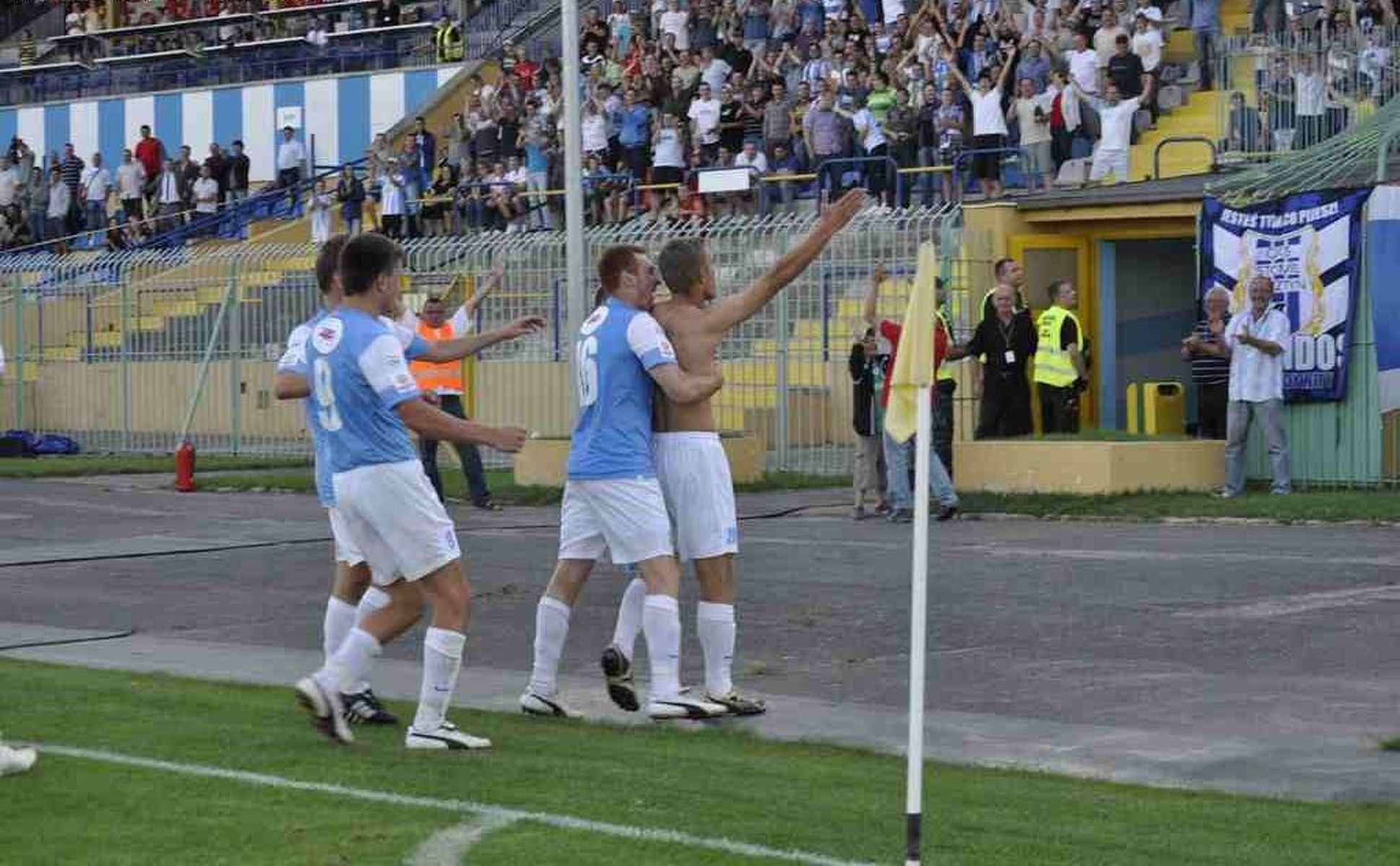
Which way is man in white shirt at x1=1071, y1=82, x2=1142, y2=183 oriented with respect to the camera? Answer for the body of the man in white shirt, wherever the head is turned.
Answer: toward the camera

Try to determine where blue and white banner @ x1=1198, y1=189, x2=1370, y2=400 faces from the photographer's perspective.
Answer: facing the viewer

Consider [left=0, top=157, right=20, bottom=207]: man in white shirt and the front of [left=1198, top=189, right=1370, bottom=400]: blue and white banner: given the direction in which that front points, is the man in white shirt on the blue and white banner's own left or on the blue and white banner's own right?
on the blue and white banner's own right

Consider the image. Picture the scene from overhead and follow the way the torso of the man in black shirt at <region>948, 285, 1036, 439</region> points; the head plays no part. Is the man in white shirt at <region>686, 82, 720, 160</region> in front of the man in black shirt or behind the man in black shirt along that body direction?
behind

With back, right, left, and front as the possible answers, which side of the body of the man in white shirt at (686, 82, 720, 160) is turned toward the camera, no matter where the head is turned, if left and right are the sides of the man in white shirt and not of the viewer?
front

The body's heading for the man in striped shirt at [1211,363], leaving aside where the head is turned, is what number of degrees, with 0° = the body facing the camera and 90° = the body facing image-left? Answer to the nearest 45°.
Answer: approximately 45°

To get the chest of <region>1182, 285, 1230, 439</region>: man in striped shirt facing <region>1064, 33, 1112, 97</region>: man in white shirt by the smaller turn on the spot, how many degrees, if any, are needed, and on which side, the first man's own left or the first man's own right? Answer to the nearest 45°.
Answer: approximately 135° to the first man's own right

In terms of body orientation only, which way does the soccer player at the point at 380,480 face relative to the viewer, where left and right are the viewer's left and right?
facing away from the viewer and to the right of the viewer

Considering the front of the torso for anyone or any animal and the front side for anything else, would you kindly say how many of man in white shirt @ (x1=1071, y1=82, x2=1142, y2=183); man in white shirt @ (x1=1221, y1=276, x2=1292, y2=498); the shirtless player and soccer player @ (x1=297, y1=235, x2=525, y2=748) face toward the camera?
2
